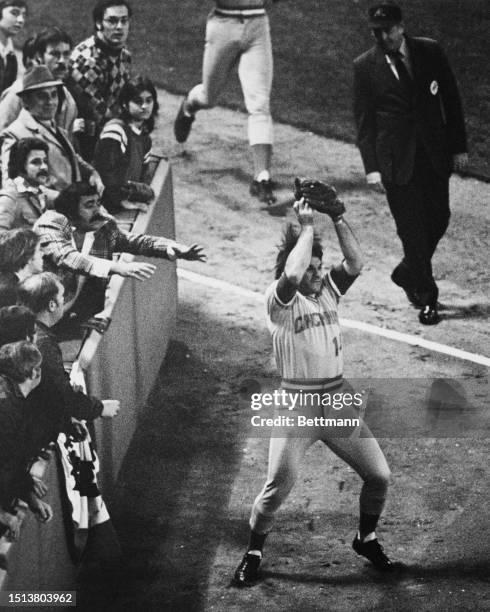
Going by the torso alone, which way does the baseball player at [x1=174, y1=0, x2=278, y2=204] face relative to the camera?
toward the camera

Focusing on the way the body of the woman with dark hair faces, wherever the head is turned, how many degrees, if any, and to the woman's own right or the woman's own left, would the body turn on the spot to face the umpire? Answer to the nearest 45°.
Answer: approximately 45° to the woman's own left

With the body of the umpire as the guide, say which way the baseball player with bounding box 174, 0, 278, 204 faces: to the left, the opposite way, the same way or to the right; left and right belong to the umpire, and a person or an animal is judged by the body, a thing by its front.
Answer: the same way

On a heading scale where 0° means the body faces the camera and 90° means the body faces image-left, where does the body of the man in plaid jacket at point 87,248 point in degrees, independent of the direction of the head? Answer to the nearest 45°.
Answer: approximately 315°

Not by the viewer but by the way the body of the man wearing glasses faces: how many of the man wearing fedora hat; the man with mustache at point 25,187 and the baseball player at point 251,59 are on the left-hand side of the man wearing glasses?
1

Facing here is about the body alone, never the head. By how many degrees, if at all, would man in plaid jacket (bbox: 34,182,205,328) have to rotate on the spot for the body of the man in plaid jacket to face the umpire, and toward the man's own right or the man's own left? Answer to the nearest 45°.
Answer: approximately 90° to the man's own left

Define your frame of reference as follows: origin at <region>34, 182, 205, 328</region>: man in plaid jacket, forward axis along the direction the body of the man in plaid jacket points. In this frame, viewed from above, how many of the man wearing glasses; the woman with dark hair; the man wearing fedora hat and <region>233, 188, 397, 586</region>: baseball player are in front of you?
1

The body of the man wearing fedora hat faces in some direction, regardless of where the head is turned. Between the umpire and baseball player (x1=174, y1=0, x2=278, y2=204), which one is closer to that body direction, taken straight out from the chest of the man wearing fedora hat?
the umpire

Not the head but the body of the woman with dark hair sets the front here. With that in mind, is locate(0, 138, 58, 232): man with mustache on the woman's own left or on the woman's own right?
on the woman's own right

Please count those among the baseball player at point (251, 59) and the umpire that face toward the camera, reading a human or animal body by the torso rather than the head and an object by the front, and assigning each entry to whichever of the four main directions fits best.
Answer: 2

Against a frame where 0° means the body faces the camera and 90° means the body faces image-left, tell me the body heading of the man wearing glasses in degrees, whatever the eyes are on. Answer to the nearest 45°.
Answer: approximately 315°

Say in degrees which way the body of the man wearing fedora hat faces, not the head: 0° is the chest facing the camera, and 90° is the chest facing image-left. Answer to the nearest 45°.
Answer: approximately 315°

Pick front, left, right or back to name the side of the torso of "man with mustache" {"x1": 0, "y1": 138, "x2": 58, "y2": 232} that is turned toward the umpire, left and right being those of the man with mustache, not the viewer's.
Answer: left

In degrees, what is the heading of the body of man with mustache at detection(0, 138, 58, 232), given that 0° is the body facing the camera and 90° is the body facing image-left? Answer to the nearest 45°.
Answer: approximately 315°

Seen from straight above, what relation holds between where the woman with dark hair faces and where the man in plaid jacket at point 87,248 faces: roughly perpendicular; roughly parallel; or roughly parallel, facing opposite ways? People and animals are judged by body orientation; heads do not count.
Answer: roughly parallel

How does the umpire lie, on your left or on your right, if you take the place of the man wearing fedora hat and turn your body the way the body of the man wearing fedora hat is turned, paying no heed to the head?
on your left
